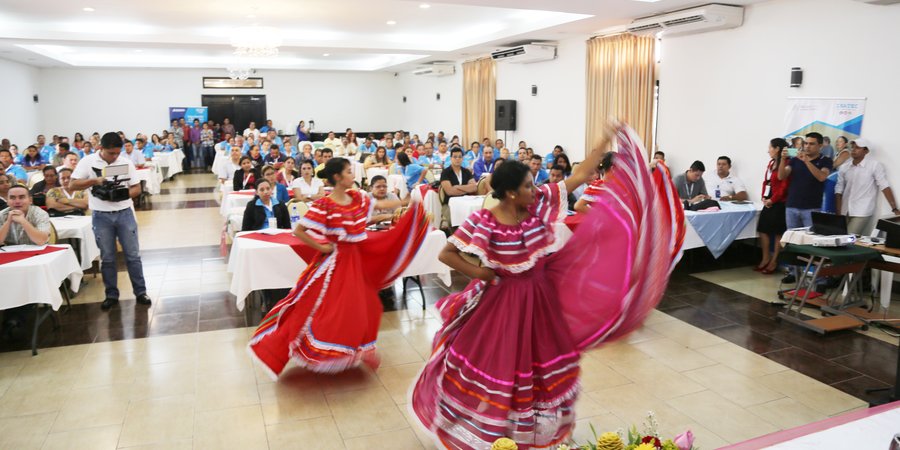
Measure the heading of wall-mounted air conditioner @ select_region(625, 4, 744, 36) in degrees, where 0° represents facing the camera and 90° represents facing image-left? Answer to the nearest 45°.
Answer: approximately 45°

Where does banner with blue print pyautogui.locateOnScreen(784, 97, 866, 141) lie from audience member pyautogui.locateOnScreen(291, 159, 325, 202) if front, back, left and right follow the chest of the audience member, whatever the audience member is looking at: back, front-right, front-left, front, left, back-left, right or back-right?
left

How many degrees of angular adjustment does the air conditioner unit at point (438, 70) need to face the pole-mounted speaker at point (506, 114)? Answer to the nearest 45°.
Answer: approximately 45° to its left

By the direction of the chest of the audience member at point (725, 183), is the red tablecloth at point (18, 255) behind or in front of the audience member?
in front

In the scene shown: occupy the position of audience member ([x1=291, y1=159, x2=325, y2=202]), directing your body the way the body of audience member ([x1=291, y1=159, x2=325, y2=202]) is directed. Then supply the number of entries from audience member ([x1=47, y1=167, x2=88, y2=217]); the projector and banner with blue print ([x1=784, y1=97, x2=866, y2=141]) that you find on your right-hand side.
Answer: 1

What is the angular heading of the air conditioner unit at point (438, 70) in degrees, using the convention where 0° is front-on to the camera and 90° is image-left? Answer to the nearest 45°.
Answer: approximately 45°

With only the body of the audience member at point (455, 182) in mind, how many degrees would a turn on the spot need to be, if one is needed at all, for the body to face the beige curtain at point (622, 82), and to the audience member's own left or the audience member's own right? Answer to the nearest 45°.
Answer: approximately 135° to the audience member's own left

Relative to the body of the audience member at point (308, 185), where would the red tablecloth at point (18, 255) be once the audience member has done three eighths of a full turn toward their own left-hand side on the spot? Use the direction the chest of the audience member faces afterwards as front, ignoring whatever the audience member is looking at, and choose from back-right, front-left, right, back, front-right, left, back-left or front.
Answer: back

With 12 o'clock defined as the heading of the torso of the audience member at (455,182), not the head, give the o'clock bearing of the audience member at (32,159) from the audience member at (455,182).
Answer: the audience member at (32,159) is roughly at 4 o'clock from the audience member at (455,182).

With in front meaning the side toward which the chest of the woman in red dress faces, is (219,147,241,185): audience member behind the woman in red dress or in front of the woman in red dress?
behind

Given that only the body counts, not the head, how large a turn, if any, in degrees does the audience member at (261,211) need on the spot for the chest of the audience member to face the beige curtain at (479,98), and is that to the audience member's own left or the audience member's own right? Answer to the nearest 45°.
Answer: approximately 135° to the audience member's own left

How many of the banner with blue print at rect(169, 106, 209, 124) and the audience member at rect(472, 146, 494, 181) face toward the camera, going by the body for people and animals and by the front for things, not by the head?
2
